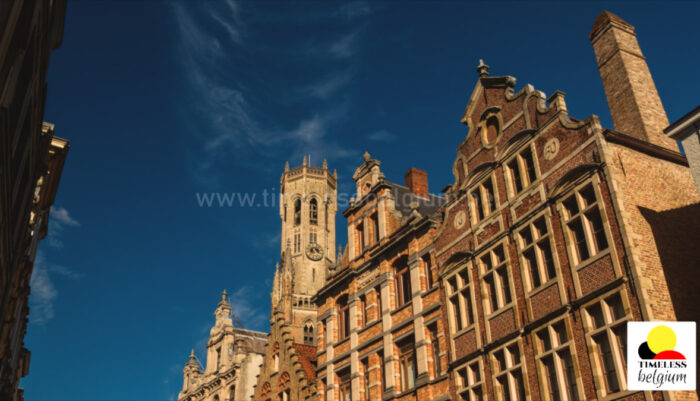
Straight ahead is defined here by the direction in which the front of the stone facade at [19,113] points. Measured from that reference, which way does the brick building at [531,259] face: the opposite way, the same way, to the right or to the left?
the opposite way

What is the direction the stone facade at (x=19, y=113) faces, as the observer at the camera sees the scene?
facing to the right of the viewer

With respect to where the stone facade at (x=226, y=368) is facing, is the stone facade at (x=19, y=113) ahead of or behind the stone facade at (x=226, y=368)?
ahead

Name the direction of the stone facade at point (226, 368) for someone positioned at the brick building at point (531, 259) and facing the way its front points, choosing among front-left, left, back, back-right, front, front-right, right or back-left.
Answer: right

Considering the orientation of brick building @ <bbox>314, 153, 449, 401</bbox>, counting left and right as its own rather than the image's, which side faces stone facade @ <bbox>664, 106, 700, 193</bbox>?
left

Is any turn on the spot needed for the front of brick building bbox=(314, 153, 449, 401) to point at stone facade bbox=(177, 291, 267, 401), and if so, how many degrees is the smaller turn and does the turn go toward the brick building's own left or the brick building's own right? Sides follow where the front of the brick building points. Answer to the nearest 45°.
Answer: approximately 90° to the brick building's own right

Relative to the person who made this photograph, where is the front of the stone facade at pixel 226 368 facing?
facing the viewer and to the left of the viewer

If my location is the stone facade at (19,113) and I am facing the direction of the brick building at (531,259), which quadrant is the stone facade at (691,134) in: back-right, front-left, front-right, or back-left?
front-right

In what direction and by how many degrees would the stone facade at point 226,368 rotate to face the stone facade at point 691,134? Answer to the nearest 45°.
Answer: approximately 45° to its left

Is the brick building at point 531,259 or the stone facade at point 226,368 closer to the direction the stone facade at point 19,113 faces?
the brick building

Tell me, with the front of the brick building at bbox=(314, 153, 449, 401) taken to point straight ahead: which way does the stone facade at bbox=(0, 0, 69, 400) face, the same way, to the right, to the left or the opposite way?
the opposite way

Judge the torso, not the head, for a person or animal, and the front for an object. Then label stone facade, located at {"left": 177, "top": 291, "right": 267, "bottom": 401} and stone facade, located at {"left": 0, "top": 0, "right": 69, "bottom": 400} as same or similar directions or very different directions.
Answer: very different directions

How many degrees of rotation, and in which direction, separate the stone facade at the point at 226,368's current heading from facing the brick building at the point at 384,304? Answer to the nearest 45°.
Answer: approximately 45° to its left

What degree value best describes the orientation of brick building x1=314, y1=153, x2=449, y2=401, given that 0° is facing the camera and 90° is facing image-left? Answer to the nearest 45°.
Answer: approximately 45°

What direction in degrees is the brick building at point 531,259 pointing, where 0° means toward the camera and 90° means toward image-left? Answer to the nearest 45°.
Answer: approximately 45°

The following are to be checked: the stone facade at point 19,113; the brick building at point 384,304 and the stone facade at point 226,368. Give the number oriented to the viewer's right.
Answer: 1

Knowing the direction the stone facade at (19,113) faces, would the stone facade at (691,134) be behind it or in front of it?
in front
